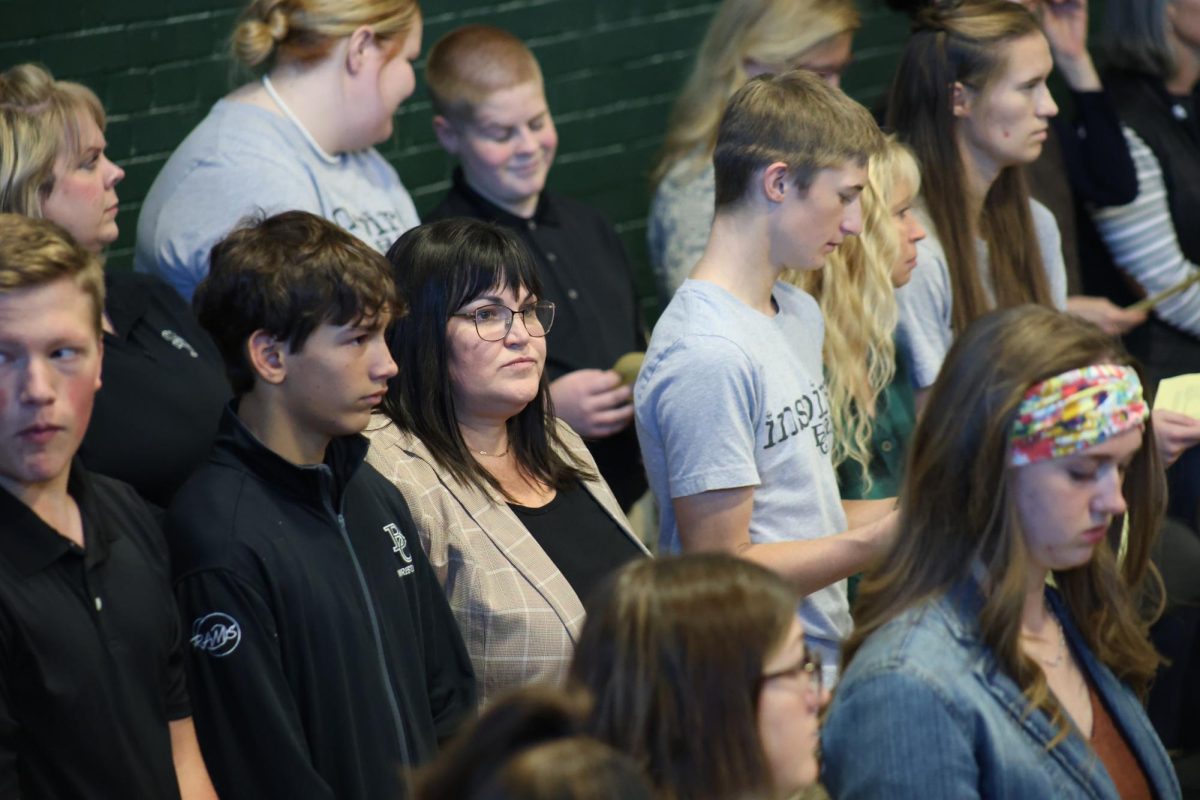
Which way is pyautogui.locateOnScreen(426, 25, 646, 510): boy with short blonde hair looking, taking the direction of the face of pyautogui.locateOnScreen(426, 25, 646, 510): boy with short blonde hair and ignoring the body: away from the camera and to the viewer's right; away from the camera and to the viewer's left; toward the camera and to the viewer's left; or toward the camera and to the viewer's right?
toward the camera and to the viewer's right

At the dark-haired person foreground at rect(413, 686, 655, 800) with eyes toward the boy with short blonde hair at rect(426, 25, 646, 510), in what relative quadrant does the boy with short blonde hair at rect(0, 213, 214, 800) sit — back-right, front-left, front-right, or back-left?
front-left

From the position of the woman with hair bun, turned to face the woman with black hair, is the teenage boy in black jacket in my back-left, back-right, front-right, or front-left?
front-right

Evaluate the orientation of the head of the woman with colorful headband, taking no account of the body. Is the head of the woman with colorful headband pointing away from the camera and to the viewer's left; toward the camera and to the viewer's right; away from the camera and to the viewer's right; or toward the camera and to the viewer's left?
toward the camera and to the viewer's right

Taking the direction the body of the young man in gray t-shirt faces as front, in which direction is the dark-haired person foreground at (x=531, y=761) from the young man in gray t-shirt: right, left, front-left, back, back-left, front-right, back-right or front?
right

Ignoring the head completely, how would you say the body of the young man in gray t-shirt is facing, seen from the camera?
to the viewer's right

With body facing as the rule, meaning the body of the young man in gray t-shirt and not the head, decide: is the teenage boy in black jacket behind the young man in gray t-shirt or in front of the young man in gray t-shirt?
behind

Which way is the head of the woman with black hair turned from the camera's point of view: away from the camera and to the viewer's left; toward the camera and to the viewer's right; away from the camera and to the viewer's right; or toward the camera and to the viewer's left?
toward the camera and to the viewer's right

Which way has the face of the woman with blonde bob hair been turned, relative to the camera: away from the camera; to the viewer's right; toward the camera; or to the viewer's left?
to the viewer's right

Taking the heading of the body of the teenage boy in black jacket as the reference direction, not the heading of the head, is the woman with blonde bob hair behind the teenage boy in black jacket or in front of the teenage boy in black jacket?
behind

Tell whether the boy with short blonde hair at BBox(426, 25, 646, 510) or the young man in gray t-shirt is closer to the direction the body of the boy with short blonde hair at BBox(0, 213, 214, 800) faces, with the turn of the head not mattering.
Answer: the young man in gray t-shirt
